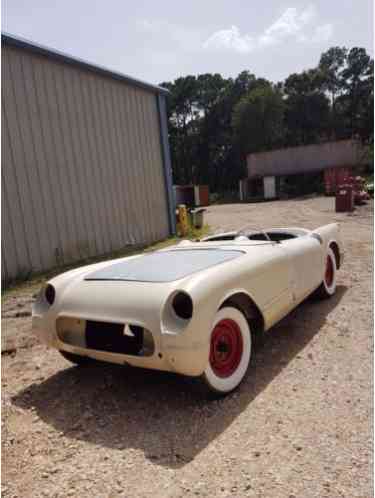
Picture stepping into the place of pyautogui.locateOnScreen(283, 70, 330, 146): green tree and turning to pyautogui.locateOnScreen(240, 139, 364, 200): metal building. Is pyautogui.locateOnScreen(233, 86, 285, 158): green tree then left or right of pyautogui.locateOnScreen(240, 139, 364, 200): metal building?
right

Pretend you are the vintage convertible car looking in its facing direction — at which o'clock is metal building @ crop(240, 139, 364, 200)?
The metal building is roughly at 5 o'clock from the vintage convertible car.

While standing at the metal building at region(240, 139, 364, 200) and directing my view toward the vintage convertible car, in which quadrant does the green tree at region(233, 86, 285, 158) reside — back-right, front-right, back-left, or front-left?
back-right

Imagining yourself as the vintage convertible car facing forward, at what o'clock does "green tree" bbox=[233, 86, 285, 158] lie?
The green tree is roughly at 5 o'clock from the vintage convertible car.

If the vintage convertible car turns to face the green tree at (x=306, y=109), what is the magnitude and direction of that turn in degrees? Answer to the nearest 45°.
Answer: approximately 135° to its right

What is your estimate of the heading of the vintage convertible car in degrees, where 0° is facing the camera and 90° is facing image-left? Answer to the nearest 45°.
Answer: approximately 45°

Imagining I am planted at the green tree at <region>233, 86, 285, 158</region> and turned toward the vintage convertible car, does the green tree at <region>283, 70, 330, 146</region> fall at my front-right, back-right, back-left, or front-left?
back-left
